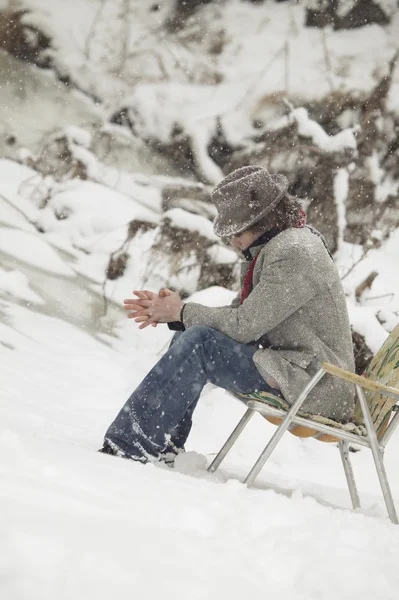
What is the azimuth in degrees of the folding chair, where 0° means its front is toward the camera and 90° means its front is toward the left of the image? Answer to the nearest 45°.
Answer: approximately 90°

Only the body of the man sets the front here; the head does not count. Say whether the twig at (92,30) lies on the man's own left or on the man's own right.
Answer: on the man's own right

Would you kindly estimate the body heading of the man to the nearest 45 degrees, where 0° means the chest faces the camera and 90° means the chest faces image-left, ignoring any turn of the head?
approximately 90°

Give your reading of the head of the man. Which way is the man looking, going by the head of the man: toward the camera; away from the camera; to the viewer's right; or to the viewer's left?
to the viewer's left
